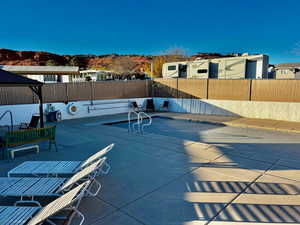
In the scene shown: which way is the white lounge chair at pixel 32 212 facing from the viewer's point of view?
to the viewer's left

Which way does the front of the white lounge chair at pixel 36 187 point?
to the viewer's left

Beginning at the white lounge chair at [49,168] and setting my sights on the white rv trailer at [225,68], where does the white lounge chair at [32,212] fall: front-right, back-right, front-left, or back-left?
back-right

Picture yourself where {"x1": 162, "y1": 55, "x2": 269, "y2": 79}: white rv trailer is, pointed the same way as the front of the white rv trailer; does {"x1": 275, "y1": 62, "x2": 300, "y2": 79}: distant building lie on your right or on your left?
on your right

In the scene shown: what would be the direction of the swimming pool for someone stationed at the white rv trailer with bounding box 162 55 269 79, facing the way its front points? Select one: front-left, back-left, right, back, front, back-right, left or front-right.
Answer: back-left

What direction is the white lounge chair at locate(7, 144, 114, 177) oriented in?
to the viewer's left

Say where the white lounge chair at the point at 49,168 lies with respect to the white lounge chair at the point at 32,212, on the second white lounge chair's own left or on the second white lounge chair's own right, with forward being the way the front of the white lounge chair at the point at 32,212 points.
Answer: on the second white lounge chair's own right

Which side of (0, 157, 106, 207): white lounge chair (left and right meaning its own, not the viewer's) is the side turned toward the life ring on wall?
right

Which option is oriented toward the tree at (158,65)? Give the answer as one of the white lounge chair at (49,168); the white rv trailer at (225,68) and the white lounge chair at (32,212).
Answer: the white rv trailer

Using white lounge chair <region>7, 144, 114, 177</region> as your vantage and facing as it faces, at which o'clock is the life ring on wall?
The life ring on wall is roughly at 3 o'clock from the white lounge chair.

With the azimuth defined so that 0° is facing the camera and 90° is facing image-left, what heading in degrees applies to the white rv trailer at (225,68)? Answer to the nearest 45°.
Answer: approximately 135°

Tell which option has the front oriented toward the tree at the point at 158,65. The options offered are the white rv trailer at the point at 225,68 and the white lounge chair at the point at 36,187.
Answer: the white rv trailer

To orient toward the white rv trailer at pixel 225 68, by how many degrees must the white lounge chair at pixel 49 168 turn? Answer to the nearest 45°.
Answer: approximately 135° to its right

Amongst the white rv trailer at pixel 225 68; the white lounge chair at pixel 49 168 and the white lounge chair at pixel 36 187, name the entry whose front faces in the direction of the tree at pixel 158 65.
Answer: the white rv trailer

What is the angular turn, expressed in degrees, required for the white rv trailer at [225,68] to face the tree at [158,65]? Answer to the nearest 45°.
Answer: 0° — it already faces it
